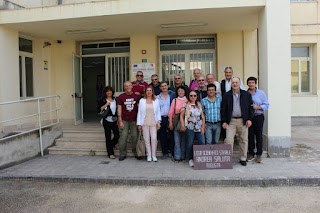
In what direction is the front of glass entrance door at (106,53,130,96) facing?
toward the camera

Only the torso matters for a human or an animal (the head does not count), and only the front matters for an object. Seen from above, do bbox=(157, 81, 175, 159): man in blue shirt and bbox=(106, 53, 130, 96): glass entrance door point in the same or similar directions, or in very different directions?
same or similar directions

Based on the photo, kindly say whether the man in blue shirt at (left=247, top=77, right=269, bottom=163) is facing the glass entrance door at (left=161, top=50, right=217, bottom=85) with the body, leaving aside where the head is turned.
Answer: no

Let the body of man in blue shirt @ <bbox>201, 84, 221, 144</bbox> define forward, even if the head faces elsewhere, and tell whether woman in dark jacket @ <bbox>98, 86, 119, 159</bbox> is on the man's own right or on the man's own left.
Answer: on the man's own right

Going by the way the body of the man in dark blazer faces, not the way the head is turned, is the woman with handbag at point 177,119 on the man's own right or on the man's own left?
on the man's own right

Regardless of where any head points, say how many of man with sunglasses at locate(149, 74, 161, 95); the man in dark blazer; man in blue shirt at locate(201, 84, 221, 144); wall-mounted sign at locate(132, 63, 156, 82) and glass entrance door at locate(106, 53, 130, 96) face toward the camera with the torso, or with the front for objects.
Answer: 5

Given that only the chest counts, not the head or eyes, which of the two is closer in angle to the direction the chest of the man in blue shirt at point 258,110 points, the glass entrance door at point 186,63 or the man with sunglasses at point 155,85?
the man with sunglasses

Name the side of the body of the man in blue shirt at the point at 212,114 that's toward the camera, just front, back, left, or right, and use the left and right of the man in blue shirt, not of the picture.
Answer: front

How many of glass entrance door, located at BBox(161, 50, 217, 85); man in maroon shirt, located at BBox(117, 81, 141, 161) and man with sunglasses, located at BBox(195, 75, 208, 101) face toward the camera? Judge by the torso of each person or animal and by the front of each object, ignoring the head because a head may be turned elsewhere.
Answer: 3

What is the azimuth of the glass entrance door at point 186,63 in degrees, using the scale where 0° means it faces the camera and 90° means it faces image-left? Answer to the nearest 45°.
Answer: approximately 0°

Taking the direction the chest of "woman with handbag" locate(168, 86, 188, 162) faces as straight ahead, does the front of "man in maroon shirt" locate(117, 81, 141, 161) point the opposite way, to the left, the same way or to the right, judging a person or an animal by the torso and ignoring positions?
the same way

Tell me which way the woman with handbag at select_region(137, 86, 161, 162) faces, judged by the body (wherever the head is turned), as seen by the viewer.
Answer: toward the camera

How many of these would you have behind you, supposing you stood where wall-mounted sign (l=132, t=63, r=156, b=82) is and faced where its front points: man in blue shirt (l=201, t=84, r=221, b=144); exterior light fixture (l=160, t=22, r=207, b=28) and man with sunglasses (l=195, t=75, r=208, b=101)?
0

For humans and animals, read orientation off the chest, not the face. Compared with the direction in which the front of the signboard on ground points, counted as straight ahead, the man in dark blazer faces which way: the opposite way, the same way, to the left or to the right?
the same way

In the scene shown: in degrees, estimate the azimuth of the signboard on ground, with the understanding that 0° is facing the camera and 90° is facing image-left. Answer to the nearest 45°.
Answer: approximately 0°

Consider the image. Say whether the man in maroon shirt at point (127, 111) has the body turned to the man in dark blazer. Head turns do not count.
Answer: no

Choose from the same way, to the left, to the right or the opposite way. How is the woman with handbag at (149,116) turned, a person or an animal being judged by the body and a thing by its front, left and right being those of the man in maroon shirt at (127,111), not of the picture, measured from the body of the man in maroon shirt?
the same way

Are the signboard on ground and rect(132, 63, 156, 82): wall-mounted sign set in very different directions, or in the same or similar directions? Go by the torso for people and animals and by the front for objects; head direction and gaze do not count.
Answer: same or similar directions
